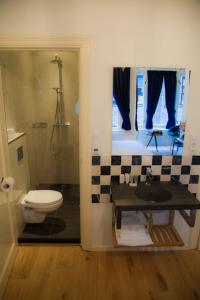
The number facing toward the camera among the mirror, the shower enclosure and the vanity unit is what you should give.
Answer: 3

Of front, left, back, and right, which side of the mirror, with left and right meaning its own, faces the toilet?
right

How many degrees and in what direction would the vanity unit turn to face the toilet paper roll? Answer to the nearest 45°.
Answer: approximately 90° to its right

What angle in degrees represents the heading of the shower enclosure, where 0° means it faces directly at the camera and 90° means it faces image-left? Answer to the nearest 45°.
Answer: approximately 0°

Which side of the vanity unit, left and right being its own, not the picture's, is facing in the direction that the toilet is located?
right

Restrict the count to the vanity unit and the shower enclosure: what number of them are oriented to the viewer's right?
0

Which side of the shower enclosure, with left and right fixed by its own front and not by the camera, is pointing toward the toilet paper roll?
front
